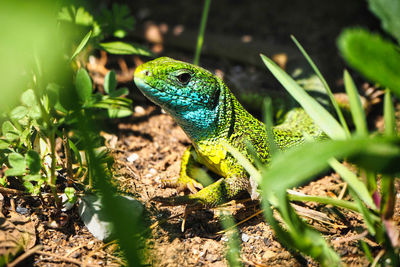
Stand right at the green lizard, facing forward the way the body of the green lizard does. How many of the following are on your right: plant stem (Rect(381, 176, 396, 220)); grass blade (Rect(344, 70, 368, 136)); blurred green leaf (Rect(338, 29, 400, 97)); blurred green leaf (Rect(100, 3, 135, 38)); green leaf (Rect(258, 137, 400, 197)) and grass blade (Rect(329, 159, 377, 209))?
1

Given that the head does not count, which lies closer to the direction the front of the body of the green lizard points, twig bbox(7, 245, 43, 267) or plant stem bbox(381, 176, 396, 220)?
the twig

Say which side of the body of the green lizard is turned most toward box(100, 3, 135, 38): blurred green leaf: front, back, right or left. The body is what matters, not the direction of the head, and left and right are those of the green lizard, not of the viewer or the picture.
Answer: right

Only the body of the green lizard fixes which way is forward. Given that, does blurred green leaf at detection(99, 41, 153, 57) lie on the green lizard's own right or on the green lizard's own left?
on the green lizard's own right

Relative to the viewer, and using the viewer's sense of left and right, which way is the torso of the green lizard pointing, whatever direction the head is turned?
facing the viewer and to the left of the viewer

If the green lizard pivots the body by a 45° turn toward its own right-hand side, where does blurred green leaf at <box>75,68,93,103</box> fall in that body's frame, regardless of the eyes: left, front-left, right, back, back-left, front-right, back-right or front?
front-left

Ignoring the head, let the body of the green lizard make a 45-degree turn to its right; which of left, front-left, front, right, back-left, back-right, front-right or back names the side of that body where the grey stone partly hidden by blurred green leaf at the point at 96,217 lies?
front-left

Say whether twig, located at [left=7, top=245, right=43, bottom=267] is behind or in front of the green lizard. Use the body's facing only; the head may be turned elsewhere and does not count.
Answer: in front

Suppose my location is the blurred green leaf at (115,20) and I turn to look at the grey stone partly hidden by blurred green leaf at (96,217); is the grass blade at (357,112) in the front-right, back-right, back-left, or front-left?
front-left

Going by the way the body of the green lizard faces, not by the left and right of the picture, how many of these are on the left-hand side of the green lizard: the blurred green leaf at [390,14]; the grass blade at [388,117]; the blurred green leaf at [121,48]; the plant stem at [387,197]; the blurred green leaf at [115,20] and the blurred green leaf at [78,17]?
3

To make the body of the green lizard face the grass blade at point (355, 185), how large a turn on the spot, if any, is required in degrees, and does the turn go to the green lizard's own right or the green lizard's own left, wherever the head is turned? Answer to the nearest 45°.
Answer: approximately 90° to the green lizard's own left

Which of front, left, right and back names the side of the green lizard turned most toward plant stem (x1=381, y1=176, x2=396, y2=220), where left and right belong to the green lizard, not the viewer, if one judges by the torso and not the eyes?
left

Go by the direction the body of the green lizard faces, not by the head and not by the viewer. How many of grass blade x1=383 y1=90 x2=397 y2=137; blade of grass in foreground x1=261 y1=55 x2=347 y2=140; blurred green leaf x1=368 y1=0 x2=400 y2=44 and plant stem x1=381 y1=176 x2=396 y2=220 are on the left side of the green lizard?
4
